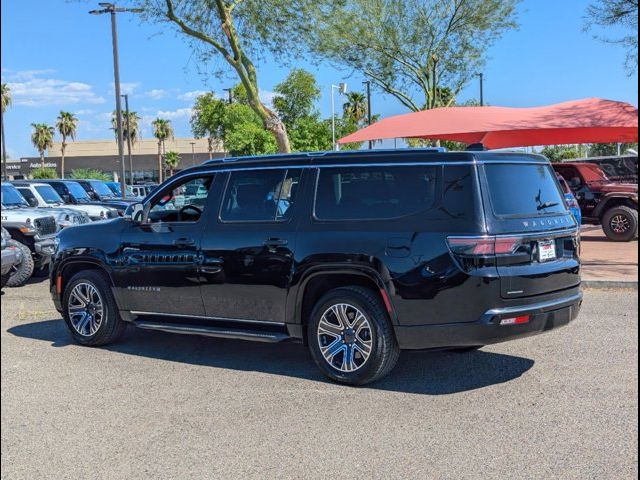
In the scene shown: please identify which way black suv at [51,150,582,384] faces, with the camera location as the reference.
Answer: facing away from the viewer and to the left of the viewer

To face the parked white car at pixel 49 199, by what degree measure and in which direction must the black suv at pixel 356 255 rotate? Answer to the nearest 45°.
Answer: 0° — it already faces it

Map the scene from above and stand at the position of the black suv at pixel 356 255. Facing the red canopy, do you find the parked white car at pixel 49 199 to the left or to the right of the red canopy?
left

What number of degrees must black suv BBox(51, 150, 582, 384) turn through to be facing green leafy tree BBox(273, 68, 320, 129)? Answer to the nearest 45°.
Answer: approximately 45° to its right

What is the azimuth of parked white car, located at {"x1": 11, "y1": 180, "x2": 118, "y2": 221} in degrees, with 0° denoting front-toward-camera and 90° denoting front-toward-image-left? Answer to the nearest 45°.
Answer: approximately 315°
